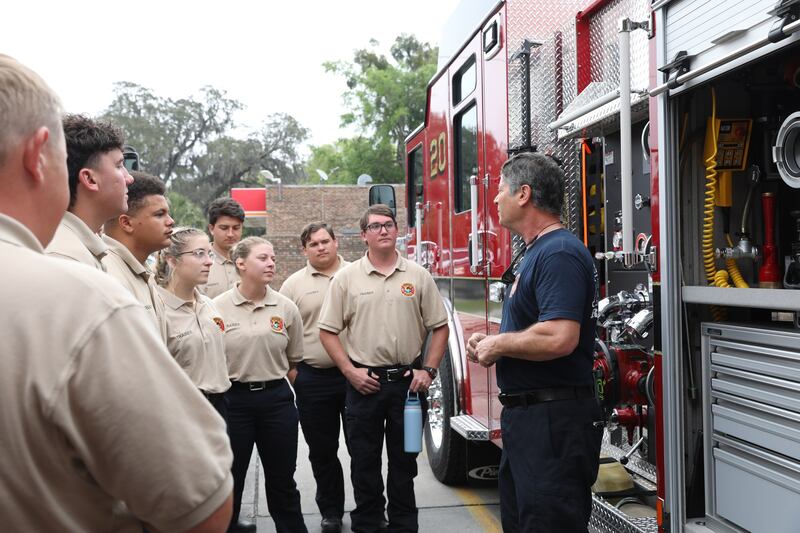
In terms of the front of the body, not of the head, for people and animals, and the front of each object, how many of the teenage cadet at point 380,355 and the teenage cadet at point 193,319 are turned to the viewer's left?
0

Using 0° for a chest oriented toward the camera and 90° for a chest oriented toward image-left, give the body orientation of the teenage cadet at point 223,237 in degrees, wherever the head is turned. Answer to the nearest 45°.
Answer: approximately 315°

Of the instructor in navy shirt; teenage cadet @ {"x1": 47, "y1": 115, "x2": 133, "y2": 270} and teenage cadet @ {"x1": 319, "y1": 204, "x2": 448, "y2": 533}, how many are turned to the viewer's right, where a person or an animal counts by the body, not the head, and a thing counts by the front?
1

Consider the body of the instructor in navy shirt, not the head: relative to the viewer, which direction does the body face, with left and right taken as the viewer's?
facing to the left of the viewer

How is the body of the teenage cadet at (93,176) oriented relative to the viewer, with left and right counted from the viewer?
facing to the right of the viewer

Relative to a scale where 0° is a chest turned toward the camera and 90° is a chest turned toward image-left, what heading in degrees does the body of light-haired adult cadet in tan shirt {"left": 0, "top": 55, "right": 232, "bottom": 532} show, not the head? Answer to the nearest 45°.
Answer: approximately 225°

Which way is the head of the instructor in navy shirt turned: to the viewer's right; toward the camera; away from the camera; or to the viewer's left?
to the viewer's left

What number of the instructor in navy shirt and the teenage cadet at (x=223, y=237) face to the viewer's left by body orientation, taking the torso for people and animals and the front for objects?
1

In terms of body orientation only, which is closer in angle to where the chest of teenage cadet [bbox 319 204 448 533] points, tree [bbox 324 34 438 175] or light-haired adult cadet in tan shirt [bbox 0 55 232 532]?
the light-haired adult cadet in tan shirt

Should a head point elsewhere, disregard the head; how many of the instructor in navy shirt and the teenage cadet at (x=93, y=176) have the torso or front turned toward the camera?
0
